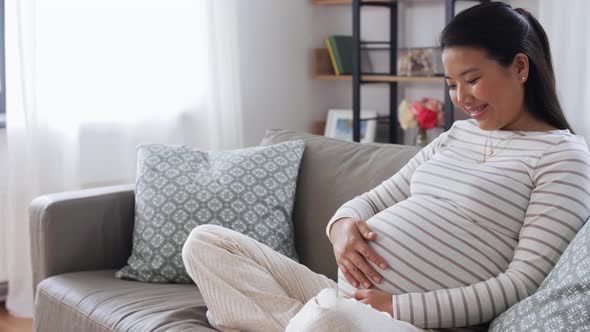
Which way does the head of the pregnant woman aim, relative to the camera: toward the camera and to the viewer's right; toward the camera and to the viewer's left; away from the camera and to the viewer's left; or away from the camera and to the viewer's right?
toward the camera and to the viewer's left

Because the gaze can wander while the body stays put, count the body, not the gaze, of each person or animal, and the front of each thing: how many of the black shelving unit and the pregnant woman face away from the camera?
0

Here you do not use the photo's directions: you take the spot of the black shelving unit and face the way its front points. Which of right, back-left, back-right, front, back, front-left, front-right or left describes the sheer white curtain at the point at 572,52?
front-left

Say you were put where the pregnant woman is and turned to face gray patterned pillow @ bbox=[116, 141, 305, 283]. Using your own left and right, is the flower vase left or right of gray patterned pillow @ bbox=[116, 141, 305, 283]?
right

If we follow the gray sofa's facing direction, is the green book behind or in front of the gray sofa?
behind

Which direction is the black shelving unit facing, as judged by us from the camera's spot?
facing the viewer

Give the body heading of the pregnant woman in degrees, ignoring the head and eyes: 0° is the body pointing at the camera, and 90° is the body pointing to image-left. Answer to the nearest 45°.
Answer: approximately 45°

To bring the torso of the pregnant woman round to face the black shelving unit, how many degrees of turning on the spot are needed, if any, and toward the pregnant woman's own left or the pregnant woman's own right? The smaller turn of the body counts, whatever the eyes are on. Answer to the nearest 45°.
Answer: approximately 135° to the pregnant woman's own right

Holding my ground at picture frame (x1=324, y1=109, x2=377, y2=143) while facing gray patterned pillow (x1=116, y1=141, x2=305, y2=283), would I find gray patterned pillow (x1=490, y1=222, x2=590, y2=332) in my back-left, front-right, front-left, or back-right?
front-left

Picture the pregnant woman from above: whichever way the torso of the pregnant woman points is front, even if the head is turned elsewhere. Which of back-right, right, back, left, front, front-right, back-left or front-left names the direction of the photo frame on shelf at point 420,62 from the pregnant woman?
back-right

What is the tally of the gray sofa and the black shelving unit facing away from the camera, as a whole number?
0

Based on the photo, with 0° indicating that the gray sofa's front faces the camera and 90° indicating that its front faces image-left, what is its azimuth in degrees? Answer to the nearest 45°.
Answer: approximately 45°

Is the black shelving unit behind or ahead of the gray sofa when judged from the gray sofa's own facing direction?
behind

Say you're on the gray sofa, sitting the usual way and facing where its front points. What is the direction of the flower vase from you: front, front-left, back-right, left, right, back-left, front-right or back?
back

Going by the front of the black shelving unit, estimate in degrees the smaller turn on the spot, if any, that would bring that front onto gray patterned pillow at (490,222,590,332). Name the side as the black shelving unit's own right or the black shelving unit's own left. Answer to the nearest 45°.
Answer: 0° — it already faces it
